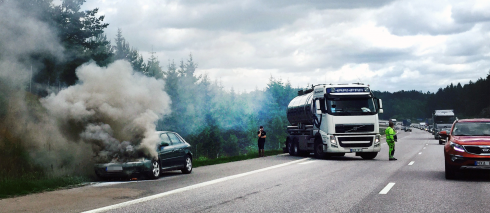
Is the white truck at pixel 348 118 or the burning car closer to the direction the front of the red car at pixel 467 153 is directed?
the burning car

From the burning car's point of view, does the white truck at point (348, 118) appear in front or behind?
behind

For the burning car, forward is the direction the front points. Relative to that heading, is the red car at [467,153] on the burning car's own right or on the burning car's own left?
on the burning car's own left

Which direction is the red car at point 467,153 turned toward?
toward the camera

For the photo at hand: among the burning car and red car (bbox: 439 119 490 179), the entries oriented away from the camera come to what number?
0

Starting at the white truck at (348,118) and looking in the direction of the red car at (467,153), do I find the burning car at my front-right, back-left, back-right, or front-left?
front-right

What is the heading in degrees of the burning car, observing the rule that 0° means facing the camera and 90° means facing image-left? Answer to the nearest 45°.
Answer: approximately 45°

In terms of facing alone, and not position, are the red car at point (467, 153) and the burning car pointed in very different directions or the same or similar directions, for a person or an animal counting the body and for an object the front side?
same or similar directions

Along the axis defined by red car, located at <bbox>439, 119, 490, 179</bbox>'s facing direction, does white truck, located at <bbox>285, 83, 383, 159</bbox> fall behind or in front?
behind

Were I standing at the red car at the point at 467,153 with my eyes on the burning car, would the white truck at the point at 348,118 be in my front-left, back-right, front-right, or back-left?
front-right

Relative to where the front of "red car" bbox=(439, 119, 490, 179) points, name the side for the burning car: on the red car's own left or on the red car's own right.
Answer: on the red car's own right
